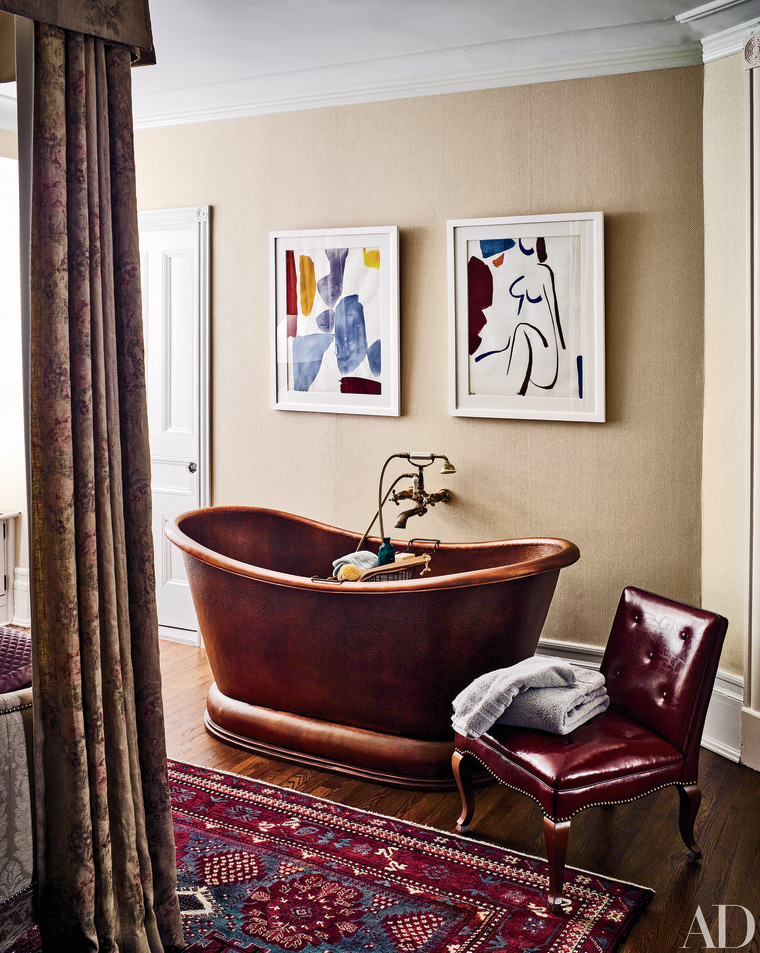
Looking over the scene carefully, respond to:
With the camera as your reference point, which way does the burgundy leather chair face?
facing the viewer and to the left of the viewer

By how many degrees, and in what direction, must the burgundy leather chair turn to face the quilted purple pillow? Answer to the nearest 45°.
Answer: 0° — it already faces it

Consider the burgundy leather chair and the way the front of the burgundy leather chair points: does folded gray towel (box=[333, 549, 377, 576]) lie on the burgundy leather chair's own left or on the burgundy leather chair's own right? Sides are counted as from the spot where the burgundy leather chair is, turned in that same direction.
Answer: on the burgundy leather chair's own right

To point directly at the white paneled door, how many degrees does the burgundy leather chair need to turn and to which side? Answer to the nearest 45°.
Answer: approximately 90° to its right

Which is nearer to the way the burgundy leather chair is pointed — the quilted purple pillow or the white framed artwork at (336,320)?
the quilted purple pillow

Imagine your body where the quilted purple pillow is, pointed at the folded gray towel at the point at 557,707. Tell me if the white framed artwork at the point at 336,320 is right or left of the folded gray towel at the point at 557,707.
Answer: left

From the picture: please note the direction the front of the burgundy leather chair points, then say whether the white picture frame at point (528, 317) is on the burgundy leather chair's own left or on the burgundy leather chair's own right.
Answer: on the burgundy leather chair's own right

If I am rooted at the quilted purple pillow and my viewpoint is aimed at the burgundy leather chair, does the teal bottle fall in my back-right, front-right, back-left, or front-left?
front-left

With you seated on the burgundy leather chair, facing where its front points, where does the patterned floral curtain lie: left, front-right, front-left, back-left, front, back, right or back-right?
front

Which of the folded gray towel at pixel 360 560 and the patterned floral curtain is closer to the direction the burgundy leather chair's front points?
the patterned floral curtain

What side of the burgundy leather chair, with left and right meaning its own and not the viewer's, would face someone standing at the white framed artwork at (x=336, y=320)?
right

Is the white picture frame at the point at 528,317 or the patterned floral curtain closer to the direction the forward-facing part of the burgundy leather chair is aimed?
the patterned floral curtain

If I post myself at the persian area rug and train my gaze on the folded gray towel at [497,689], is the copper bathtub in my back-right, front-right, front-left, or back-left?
front-left
